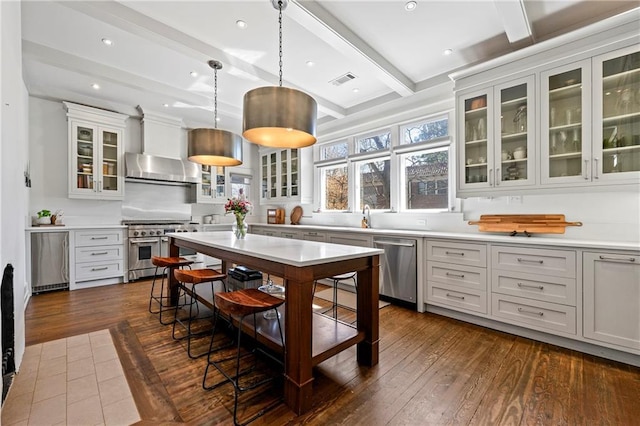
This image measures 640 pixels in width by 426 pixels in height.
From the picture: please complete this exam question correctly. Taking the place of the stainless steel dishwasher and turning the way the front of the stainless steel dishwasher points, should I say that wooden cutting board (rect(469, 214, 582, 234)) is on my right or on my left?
on my left

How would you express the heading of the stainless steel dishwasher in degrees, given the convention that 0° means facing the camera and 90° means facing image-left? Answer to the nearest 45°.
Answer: approximately 45°

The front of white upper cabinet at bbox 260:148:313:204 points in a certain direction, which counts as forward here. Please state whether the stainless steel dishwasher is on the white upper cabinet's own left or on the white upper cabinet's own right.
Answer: on the white upper cabinet's own left

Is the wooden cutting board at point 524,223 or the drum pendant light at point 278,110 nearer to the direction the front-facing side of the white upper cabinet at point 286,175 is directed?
the drum pendant light

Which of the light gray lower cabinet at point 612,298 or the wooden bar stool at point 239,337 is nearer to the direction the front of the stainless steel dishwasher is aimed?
the wooden bar stool

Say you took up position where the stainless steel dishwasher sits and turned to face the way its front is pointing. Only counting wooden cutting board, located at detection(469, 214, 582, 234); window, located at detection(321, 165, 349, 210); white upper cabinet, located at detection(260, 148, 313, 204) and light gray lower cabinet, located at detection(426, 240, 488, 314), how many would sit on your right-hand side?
2

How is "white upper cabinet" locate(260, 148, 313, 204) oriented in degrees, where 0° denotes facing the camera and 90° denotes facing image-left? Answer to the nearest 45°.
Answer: approximately 45°

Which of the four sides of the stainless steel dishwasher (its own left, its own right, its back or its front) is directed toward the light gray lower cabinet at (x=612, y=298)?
left

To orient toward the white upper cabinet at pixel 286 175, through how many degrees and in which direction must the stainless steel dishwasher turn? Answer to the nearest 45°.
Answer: approximately 90° to its right
